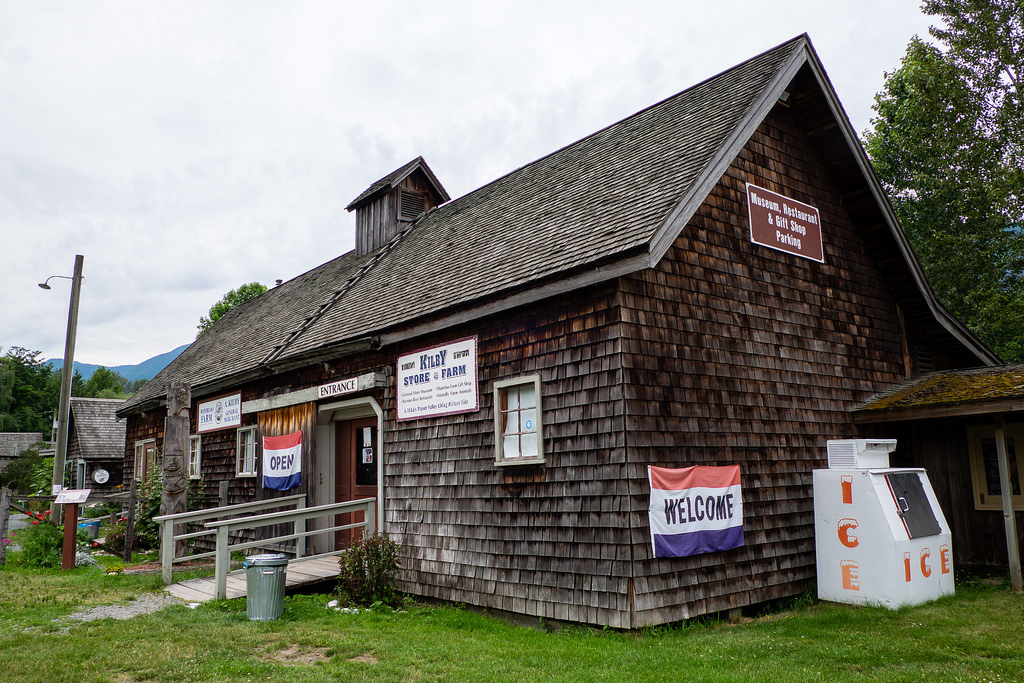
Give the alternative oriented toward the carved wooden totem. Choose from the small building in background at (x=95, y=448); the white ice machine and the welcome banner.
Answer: the small building in background

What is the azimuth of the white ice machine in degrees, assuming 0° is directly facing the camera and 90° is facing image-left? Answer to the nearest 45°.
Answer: approximately 315°

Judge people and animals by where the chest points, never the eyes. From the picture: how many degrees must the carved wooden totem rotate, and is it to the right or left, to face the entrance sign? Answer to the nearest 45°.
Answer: approximately 90° to its left

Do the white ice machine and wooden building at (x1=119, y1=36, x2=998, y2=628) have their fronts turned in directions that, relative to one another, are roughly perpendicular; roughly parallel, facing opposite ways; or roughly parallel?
roughly perpendicular

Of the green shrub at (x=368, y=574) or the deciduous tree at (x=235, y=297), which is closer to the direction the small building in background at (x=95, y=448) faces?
the green shrub

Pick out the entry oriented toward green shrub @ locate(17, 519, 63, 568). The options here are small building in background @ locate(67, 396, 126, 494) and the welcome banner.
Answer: the small building in background

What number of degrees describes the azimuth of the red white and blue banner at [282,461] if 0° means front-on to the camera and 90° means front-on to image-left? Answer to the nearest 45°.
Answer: approximately 45°

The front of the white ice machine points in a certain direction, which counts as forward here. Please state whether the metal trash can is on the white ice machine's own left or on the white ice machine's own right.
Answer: on the white ice machine's own right

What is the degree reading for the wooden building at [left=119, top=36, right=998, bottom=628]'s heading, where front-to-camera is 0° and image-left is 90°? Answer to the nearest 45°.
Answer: approximately 45°

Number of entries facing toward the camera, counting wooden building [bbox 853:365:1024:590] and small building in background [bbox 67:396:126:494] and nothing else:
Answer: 2

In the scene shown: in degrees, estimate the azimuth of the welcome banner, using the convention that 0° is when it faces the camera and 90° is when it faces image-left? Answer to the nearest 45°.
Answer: approximately 315°
